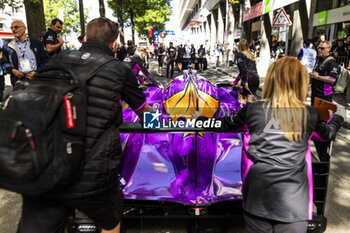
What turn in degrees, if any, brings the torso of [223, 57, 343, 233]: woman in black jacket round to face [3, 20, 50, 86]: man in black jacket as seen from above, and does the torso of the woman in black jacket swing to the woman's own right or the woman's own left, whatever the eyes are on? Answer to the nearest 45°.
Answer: approximately 45° to the woman's own left

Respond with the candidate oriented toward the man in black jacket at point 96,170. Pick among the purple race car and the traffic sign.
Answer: the traffic sign

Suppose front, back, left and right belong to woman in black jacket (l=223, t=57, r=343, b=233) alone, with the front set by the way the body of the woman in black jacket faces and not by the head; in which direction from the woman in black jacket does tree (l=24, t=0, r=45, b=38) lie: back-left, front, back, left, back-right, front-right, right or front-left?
front-left

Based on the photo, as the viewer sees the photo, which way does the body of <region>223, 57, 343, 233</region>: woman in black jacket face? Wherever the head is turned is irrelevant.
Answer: away from the camera

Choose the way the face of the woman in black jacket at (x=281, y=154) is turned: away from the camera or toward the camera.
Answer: away from the camera

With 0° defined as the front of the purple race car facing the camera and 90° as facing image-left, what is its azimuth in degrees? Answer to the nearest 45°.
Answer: approximately 180°

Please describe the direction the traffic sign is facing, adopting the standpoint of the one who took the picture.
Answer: facing the viewer

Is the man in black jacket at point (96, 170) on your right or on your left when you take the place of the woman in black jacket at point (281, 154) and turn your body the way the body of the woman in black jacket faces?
on your left

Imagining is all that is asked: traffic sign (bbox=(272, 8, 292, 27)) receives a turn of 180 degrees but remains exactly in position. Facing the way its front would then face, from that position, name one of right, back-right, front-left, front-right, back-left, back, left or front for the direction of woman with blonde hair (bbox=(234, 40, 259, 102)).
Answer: back

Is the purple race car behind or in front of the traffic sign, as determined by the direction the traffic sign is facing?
in front

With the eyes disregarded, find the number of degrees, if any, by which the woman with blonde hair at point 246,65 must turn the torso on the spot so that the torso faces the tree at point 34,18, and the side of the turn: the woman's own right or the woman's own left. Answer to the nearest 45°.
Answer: approximately 45° to the woman's own left

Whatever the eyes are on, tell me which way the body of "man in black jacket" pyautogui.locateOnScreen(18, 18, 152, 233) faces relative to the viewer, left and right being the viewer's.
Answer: facing away from the viewer and to the right of the viewer

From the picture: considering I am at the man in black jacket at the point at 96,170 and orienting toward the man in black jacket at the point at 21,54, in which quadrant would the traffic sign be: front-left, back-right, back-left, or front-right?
front-right

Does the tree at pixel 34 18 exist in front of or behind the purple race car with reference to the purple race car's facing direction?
in front

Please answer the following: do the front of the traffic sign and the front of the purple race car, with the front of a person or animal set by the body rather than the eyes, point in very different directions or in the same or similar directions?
very different directions

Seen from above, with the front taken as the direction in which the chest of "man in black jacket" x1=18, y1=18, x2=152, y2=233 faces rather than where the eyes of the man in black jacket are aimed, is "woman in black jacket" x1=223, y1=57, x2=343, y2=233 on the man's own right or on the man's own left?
on the man's own right
